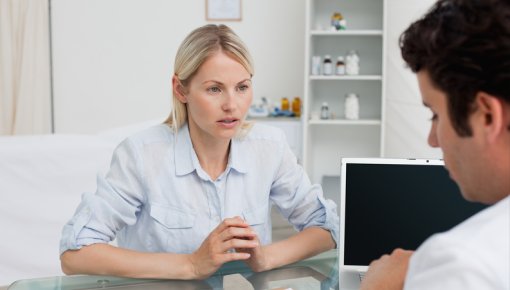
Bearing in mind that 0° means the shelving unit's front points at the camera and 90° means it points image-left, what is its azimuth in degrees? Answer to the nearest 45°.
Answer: approximately 0°

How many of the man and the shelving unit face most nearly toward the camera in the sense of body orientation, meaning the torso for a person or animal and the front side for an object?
1

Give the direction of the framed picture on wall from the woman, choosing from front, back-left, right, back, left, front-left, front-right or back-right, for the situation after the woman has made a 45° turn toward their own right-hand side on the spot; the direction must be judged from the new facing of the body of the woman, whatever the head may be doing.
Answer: back

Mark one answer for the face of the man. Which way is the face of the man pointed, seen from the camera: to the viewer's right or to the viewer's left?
to the viewer's left

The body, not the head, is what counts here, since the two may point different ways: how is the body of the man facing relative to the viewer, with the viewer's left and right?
facing away from the viewer and to the left of the viewer

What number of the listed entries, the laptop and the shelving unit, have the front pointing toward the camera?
2

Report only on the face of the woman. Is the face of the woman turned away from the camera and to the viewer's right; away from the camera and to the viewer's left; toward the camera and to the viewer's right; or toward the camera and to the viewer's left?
toward the camera and to the viewer's right

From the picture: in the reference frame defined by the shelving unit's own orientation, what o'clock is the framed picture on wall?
The framed picture on wall is roughly at 3 o'clock from the shelving unit.

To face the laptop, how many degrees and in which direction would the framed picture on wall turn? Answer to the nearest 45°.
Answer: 0° — it already faces it

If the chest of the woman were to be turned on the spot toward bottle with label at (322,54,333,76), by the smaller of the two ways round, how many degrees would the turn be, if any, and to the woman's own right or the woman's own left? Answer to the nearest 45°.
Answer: approximately 135° to the woman's own left

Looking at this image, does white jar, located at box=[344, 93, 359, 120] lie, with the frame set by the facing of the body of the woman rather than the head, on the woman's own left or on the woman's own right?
on the woman's own left

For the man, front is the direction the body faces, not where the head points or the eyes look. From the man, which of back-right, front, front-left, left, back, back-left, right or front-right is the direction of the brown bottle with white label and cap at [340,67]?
front-right

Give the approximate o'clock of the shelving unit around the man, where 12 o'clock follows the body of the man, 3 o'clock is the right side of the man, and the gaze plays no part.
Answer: The shelving unit is roughly at 1 o'clock from the man.

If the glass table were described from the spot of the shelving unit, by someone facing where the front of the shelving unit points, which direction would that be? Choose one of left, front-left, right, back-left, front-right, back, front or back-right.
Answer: front

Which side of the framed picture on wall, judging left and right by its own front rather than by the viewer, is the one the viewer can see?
front

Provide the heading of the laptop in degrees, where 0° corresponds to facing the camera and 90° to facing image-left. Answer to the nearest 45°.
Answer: approximately 0°
